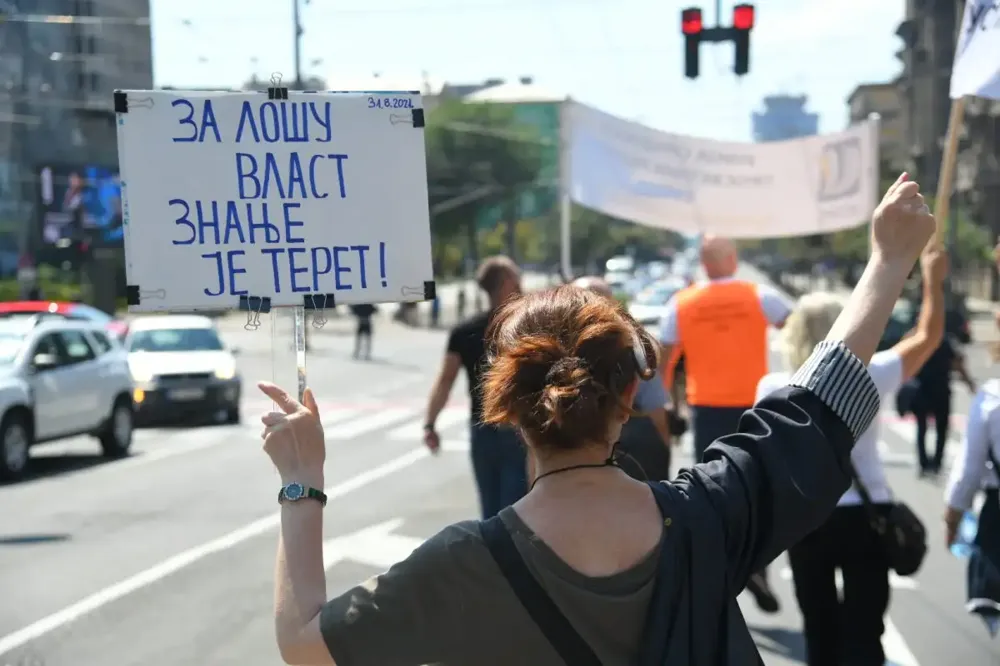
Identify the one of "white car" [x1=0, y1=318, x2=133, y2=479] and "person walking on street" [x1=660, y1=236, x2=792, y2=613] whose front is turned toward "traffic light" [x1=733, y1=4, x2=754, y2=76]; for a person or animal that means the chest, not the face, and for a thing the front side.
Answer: the person walking on street

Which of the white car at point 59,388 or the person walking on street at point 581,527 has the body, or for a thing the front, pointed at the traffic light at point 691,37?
the person walking on street

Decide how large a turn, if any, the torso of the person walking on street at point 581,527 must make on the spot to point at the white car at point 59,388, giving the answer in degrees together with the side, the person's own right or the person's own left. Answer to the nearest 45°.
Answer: approximately 45° to the person's own left

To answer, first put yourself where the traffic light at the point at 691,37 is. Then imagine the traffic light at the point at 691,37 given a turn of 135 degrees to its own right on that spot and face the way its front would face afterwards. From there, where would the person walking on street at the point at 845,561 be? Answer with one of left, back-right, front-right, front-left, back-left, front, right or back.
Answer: back-left

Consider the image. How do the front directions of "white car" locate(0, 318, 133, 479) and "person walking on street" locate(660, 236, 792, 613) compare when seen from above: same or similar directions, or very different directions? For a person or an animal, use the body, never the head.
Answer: very different directions

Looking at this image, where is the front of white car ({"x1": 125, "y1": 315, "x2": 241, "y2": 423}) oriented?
toward the camera

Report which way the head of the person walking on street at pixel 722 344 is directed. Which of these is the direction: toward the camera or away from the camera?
away from the camera

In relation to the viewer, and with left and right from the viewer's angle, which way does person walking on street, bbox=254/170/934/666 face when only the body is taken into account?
facing away from the viewer

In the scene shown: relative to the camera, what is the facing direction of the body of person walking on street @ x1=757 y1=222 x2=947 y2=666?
away from the camera

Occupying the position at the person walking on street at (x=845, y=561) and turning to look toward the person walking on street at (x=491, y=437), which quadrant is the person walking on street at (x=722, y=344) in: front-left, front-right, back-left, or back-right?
front-right

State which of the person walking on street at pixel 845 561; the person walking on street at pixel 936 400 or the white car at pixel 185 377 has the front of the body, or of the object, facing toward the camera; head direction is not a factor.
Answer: the white car

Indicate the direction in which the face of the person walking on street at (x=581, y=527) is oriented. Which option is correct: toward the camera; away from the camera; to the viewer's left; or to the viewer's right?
away from the camera

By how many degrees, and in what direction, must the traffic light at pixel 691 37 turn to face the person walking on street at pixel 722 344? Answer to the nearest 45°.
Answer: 0° — it already faces them

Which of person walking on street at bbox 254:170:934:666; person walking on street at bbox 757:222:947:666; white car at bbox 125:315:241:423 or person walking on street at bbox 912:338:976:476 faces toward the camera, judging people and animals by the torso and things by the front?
the white car

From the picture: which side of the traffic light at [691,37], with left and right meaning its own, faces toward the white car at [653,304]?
back

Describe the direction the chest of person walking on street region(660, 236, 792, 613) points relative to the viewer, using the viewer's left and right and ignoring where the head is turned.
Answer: facing away from the viewer

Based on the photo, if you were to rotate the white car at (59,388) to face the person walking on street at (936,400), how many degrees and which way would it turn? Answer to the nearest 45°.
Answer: approximately 90° to its left

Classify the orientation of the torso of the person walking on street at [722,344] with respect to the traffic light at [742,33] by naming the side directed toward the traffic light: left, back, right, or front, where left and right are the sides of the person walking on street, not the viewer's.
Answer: front
